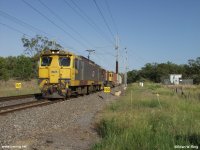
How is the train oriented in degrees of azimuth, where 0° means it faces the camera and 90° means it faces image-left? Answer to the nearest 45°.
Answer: approximately 45°
